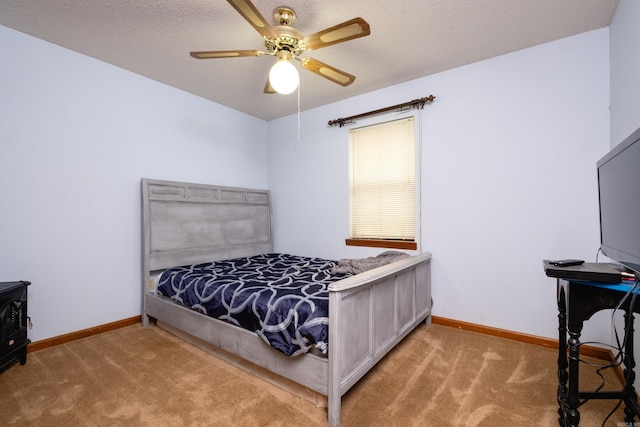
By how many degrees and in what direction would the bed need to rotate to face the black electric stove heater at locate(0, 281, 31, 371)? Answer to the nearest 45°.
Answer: approximately 135° to its right

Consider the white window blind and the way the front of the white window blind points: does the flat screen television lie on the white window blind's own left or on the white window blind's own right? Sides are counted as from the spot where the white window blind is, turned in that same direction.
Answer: on the white window blind's own left

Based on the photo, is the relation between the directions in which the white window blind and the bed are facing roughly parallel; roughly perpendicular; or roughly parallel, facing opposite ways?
roughly perpendicular

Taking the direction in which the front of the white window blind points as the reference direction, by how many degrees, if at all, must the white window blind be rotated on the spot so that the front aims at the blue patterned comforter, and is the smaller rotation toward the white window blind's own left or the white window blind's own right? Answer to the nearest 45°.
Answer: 0° — it already faces it

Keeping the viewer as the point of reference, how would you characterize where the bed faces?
facing the viewer and to the right of the viewer

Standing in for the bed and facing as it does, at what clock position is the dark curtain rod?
The dark curtain rod is roughly at 10 o'clock from the bed.

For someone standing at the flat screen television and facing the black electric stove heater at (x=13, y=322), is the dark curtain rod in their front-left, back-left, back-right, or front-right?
front-right

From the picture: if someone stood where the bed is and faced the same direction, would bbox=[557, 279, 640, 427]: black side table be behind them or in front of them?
in front

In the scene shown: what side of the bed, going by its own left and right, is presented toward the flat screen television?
front

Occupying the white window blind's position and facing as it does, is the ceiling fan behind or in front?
in front

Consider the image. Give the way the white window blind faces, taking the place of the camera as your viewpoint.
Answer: facing the viewer and to the left of the viewer

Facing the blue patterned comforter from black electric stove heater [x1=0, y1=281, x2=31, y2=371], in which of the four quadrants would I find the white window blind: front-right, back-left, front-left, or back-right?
front-left
